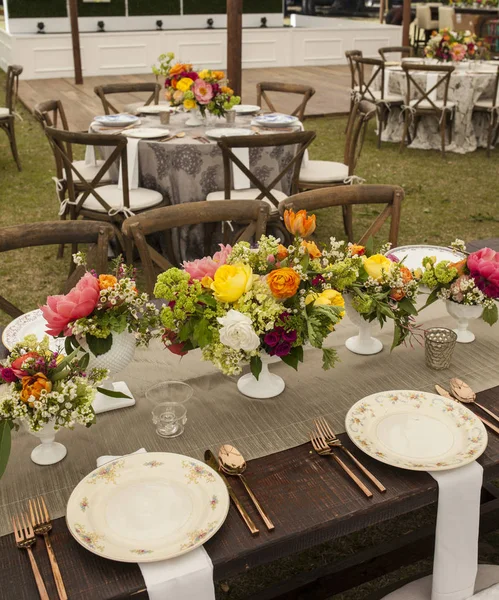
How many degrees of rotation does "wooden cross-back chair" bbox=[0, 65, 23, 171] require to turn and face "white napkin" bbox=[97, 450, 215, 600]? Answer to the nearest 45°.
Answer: approximately 90° to its left

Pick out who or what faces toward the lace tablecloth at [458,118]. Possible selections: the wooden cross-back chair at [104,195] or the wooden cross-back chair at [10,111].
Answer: the wooden cross-back chair at [104,195]

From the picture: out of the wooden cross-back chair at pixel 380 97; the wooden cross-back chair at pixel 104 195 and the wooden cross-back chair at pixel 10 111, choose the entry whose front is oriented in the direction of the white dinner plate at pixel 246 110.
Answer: the wooden cross-back chair at pixel 104 195

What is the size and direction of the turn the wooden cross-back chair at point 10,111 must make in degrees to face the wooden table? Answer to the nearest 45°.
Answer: approximately 90° to its left

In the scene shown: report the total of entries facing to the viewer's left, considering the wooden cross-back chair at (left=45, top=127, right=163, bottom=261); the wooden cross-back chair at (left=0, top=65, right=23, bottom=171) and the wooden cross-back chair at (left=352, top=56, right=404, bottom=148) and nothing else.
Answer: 1

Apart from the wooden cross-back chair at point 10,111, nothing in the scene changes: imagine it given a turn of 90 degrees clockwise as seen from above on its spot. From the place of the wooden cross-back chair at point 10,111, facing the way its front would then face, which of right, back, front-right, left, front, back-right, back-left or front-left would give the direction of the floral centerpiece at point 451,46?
right

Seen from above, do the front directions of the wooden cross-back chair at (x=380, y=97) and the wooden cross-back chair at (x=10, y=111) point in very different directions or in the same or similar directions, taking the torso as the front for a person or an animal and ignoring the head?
very different directions

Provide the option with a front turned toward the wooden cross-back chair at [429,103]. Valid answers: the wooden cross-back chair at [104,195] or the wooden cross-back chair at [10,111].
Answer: the wooden cross-back chair at [104,195]

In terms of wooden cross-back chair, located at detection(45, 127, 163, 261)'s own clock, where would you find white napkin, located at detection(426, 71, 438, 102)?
The white napkin is roughly at 12 o'clock from the wooden cross-back chair.

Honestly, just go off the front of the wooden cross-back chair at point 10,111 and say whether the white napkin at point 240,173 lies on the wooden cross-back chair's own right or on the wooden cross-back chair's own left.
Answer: on the wooden cross-back chair's own left

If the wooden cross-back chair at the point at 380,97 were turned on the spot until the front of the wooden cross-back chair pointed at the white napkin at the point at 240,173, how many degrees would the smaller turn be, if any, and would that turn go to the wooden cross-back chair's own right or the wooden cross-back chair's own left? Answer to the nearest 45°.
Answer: approximately 135° to the wooden cross-back chair's own right

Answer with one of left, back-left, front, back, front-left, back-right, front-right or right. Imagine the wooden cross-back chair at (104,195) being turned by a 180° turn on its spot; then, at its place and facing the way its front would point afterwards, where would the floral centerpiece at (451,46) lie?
back

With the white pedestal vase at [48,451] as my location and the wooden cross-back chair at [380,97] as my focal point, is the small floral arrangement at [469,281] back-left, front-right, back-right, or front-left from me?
front-right

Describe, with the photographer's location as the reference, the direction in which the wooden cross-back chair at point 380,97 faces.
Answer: facing away from the viewer and to the right of the viewer

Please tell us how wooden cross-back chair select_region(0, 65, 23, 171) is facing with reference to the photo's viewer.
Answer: facing to the left of the viewer

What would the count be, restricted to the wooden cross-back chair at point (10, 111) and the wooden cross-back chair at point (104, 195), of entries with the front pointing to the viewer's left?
1

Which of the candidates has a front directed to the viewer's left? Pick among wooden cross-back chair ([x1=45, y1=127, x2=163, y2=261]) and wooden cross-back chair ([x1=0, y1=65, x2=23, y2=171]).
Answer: wooden cross-back chair ([x1=0, y1=65, x2=23, y2=171])

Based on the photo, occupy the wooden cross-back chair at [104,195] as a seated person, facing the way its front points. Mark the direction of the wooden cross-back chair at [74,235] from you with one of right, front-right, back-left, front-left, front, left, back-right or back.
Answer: back-right

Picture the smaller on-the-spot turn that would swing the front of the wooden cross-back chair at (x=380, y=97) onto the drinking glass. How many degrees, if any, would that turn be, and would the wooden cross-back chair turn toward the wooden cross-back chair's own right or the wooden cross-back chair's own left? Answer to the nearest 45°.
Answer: approximately 135° to the wooden cross-back chair's own right

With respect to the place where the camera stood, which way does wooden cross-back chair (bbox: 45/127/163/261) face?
facing away from the viewer and to the right of the viewer
